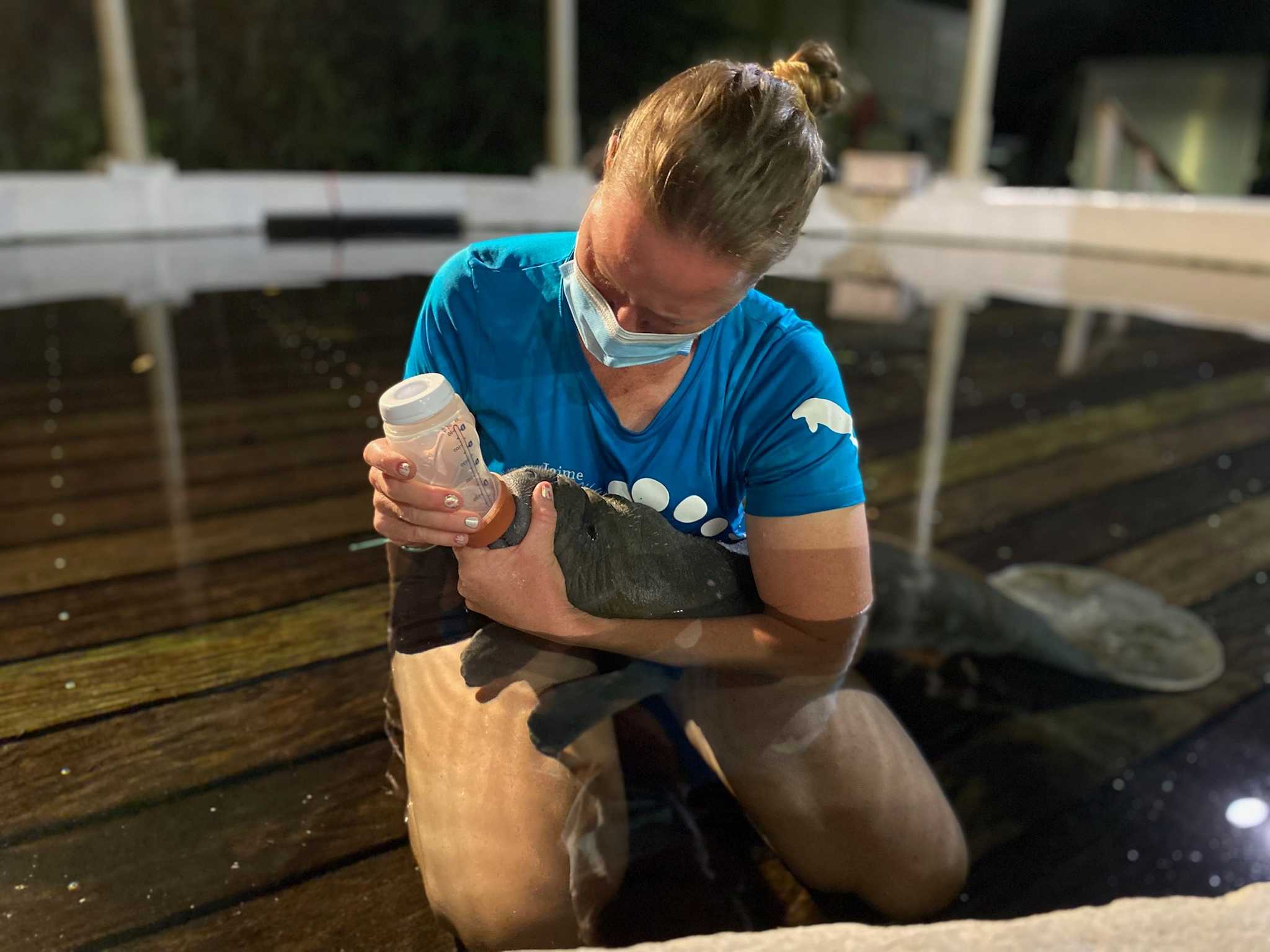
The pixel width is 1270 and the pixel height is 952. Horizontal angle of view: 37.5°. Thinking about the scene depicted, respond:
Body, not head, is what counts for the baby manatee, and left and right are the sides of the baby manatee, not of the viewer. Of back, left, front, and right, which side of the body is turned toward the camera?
left
